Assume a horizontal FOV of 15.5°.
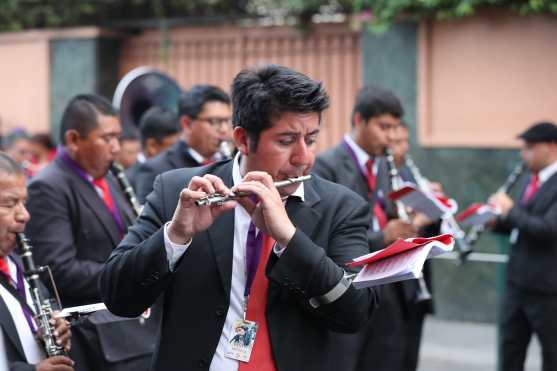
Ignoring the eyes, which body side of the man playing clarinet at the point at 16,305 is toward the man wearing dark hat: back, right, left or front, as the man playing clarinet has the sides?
left

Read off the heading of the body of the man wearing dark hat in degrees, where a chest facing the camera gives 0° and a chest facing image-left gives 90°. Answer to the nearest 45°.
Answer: approximately 45°

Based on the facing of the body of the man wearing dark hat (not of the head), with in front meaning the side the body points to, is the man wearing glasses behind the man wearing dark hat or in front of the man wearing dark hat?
in front

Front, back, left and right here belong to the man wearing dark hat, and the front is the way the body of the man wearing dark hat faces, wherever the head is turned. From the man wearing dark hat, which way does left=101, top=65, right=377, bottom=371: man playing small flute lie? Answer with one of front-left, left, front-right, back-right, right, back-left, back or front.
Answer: front-left

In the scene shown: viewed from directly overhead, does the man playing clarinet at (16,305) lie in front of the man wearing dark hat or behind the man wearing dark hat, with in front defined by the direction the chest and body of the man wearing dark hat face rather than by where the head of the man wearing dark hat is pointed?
in front

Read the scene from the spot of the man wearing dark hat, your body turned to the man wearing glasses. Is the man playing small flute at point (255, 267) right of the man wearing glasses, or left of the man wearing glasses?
left
